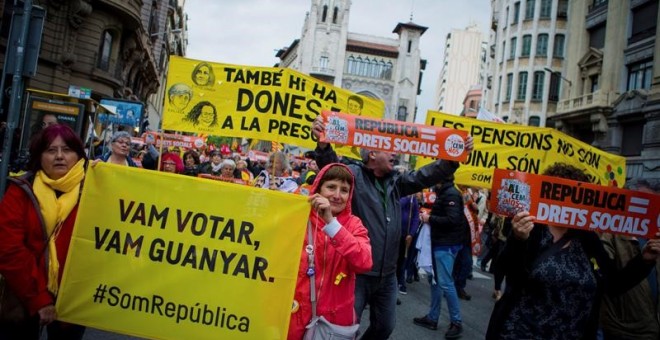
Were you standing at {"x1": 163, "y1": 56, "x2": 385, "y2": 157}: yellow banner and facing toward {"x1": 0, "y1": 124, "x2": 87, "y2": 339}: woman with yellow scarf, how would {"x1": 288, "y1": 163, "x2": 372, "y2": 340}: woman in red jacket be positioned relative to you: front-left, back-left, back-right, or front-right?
front-left

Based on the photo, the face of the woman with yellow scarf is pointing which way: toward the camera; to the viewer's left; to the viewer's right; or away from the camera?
toward the camera

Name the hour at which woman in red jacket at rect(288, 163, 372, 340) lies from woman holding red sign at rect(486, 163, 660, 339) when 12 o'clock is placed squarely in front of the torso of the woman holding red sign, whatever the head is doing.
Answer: The woman in red jacket is roughly at 2 o'clock from the woman holding red sign.

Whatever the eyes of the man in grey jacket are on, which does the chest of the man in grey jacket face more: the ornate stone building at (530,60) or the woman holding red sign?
the woman holding red sign

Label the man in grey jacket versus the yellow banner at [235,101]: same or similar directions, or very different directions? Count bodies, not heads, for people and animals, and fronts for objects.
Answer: same or similar directions

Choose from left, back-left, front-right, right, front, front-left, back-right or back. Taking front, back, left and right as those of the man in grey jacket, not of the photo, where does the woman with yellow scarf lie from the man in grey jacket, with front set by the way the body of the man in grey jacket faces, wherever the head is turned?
right

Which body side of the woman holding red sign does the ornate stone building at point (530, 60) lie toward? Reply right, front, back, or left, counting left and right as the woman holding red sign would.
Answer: back

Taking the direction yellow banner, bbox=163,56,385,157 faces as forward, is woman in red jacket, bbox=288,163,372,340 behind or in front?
in front

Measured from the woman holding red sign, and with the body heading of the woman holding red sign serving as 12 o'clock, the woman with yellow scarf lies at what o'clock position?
The woman with yellow scarf is roughly at 2 o'clock from the woman holding red sign.

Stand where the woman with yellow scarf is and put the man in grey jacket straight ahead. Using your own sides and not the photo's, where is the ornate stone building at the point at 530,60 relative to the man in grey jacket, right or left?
left

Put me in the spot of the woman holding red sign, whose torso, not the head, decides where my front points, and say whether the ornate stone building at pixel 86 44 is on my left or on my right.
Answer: on my right

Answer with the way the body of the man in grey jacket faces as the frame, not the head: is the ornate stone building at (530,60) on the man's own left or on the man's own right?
on the man's own left

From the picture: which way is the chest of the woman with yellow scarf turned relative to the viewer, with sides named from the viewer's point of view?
facing the viewer and to the right of the viewer

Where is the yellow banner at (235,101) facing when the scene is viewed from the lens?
facing the viewer

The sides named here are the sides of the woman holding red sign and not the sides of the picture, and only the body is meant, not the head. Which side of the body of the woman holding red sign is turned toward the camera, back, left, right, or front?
front

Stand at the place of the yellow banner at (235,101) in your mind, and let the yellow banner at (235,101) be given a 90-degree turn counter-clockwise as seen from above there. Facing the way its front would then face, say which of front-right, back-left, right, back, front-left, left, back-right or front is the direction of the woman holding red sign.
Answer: front-right
